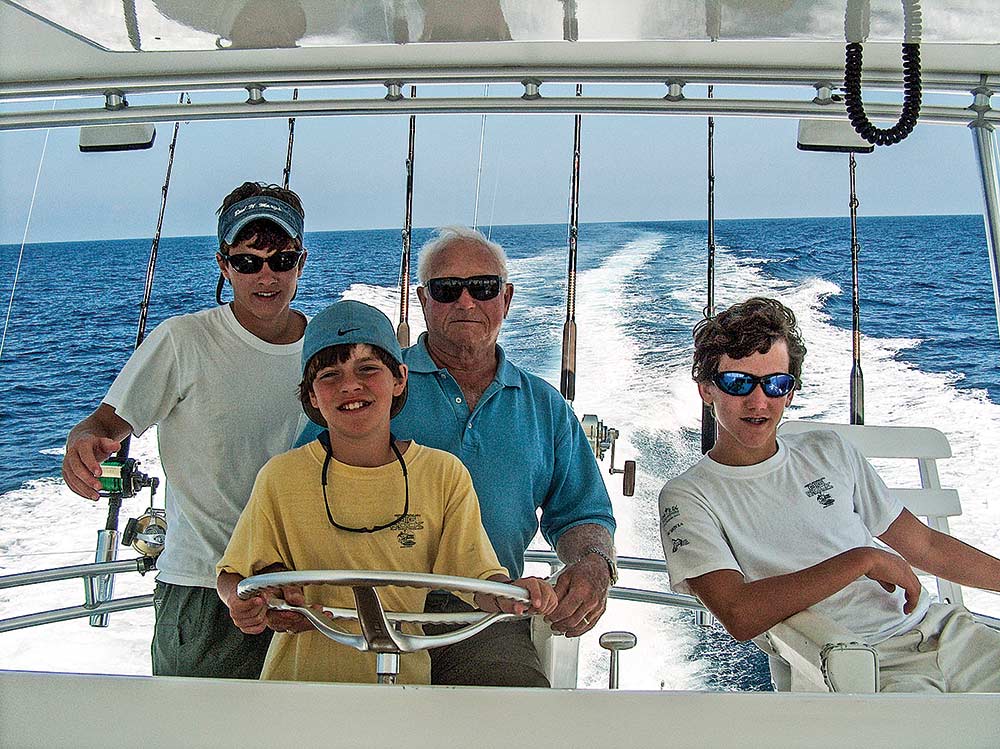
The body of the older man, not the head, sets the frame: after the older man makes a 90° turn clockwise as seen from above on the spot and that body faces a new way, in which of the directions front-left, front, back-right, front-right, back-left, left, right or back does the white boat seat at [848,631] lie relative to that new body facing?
back

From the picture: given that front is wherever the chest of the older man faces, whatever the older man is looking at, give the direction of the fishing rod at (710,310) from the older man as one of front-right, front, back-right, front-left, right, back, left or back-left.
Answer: back-left

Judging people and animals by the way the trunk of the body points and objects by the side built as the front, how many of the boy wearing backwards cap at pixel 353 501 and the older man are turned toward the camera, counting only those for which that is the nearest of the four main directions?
2

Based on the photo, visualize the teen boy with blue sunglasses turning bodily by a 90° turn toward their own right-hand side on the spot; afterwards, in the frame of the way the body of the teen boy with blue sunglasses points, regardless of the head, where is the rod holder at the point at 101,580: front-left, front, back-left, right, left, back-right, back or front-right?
front-right

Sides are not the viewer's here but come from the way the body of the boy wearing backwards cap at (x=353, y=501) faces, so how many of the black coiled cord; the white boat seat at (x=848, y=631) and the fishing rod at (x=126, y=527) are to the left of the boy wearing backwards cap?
2

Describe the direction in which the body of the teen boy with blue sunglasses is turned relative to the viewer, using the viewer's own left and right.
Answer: facing the viewer and to the right of the viewer

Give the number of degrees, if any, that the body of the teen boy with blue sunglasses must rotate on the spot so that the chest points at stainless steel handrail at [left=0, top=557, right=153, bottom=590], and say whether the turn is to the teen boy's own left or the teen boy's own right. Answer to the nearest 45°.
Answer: approximately 135° to the teen boy's own right

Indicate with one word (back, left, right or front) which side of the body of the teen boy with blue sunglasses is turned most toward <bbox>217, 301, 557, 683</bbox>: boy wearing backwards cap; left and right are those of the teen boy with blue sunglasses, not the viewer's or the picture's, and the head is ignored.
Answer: right
